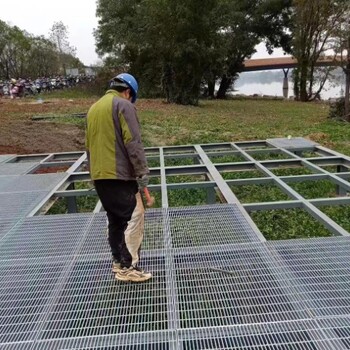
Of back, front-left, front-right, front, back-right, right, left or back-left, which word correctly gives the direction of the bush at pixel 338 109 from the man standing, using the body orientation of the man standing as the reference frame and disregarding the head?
front

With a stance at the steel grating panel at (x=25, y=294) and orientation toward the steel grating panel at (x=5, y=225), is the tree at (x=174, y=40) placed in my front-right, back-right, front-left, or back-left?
front-right

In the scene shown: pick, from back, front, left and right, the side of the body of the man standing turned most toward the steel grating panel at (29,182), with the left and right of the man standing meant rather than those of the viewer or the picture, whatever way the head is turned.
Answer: left

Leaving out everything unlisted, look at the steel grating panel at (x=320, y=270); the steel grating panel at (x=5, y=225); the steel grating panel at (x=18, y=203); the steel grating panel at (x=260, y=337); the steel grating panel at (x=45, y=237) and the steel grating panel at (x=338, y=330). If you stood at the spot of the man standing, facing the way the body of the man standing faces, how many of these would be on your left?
3

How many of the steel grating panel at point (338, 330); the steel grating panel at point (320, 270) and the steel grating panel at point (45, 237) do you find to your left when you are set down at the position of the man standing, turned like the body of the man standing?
1

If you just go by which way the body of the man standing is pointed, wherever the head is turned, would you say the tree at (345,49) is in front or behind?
in front

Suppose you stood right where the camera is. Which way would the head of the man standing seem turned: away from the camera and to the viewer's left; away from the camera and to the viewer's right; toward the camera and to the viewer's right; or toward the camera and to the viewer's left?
away from the camera and to the viewer's right

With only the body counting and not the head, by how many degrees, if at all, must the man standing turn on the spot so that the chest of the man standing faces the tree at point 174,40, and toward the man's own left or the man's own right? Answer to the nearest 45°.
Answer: approximately 45° to the man's own left

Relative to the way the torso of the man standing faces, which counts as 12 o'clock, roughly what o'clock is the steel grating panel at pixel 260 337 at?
The steel grating panel is roughly at 3 o'clock from the man standing.

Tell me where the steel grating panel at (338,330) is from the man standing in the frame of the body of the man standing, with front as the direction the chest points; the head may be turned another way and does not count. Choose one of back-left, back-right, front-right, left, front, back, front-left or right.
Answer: right

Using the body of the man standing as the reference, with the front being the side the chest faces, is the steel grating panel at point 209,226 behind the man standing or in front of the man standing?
in front

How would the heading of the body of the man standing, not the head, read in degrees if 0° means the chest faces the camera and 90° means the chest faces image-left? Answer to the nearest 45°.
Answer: approximately 225°

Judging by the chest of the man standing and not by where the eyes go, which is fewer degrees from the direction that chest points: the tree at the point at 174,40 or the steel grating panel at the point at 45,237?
the tree

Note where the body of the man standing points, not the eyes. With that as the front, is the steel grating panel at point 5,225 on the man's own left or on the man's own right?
on the man's own left

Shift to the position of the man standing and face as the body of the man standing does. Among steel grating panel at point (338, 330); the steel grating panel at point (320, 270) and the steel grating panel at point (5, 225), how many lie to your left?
1

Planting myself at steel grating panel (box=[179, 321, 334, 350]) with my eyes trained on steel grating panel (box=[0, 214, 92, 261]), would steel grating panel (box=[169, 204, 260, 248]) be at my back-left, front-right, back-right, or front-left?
front-right
